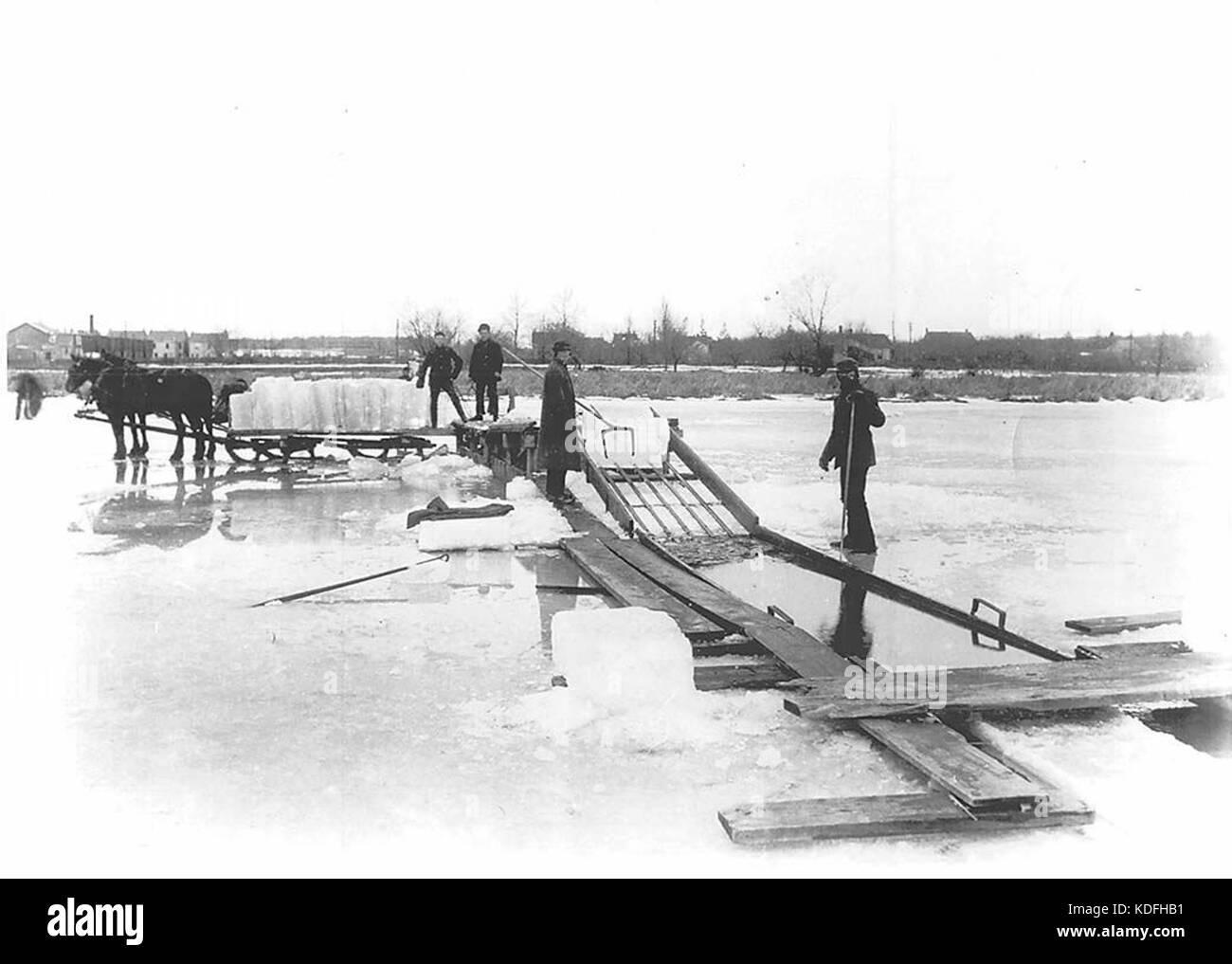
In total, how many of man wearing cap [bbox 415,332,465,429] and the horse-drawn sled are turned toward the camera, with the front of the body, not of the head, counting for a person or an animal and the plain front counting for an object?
1

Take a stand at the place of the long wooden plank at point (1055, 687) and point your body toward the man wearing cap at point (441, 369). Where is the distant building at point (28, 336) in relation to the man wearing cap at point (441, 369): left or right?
left

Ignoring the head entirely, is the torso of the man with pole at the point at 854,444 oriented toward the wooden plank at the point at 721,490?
no

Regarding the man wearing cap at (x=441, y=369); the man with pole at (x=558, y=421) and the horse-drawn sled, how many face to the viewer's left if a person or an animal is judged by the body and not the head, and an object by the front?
1

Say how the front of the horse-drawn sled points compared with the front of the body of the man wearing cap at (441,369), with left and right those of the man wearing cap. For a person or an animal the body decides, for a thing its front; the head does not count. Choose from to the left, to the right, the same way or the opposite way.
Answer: to the right

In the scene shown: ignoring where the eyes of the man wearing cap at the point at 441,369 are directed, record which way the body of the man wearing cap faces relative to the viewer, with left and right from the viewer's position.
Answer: facing the viewer

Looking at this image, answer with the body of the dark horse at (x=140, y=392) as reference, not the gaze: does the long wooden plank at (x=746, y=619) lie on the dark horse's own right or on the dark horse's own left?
on the dark horse's own left

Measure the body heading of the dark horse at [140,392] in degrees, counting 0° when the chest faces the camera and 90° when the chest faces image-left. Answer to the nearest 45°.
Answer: approximately 90°

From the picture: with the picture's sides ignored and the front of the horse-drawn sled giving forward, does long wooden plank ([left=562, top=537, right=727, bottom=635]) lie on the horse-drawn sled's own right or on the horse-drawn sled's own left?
on the horse-drawn sled's own left

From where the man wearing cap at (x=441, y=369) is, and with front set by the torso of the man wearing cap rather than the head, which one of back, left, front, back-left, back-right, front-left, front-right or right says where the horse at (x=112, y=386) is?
right

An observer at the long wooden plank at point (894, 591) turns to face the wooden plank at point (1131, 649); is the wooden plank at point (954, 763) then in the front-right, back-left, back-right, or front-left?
front-right

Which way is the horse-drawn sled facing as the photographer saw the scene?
facing to the left of the viewer

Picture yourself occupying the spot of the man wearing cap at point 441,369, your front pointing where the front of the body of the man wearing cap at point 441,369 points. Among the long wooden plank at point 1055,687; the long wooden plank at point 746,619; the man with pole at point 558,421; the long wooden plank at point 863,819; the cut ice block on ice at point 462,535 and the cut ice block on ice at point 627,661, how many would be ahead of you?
6

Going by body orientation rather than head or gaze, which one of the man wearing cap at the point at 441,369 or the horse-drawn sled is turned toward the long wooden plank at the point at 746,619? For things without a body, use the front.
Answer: the man wearing cap

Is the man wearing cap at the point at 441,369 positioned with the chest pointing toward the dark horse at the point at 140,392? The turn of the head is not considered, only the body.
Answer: no
